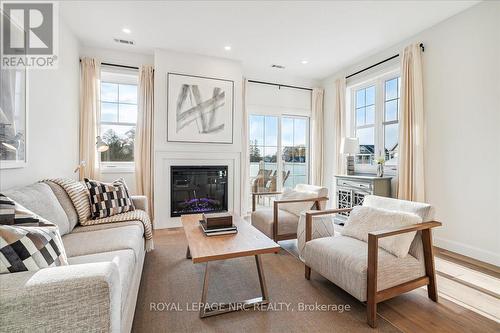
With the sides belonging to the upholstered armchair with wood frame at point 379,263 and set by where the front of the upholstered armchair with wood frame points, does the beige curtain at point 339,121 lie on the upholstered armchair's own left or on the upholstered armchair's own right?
on the upholstered armchair's own right

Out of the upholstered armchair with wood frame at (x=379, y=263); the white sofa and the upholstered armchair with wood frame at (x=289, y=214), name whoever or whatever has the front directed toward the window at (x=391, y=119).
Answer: the white sofa

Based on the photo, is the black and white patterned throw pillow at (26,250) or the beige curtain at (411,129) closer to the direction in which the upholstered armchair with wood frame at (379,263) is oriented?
the black and white patterned throw pillow

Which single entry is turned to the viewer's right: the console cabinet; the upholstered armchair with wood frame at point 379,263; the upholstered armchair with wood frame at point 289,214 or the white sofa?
the white sofa

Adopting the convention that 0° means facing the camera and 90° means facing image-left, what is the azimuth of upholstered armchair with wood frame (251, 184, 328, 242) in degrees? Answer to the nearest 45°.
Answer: approximately 45°

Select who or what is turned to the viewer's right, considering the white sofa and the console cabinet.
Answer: the white sofa

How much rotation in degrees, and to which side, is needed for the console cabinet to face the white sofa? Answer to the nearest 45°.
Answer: approximately 45° to its left

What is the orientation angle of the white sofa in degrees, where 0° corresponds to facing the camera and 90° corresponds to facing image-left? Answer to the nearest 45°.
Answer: approximately 270°

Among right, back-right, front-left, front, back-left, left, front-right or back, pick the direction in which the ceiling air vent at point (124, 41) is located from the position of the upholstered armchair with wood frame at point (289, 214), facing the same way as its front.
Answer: front-right

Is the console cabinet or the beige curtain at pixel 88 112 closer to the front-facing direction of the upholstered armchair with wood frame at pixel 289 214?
the beige curtain

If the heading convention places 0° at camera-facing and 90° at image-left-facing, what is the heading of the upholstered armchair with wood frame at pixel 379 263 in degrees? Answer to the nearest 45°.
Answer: approximately 45°

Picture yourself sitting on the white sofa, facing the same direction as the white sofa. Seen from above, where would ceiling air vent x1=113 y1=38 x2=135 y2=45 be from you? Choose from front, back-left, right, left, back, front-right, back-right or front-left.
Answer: left

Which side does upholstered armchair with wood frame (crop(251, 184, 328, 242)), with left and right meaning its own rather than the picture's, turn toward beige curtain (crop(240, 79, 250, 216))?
right

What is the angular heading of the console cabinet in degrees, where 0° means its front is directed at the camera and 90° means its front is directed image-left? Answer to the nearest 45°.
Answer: approximately 45°

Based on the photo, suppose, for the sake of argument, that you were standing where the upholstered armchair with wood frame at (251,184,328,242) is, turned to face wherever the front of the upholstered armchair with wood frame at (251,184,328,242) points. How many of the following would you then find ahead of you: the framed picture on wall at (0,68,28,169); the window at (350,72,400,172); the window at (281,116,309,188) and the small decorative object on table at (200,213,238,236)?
2

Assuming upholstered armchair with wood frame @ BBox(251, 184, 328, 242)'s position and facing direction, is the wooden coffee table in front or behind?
in front

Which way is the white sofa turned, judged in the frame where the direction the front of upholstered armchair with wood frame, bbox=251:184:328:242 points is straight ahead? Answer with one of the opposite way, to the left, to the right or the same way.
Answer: the opposite way
